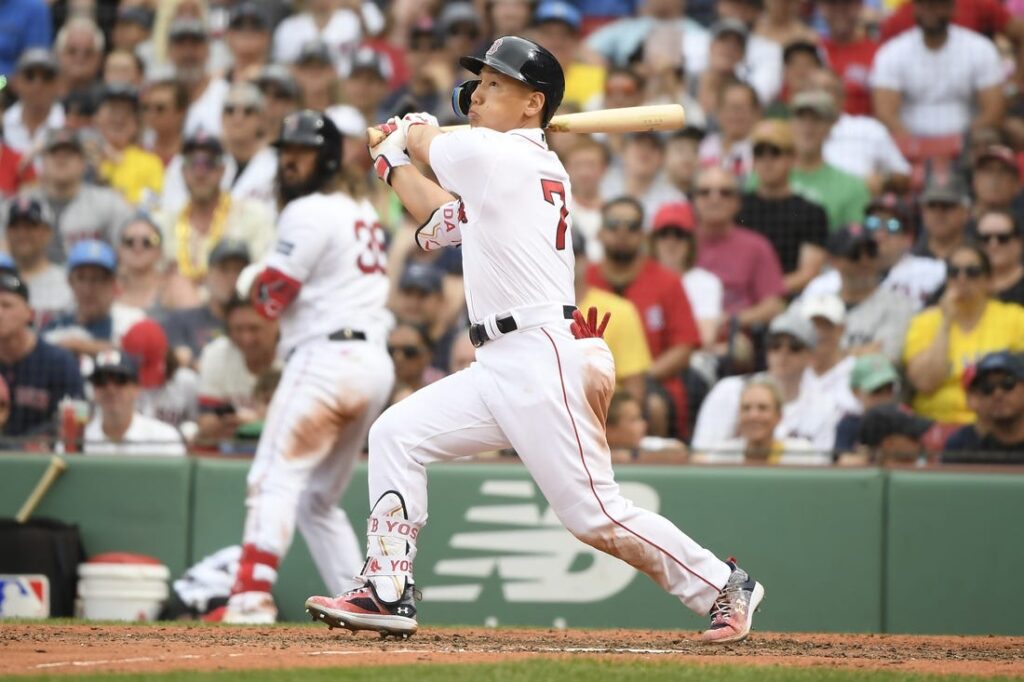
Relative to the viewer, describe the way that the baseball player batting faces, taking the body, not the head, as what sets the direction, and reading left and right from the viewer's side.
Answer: facing to the left of the viewer

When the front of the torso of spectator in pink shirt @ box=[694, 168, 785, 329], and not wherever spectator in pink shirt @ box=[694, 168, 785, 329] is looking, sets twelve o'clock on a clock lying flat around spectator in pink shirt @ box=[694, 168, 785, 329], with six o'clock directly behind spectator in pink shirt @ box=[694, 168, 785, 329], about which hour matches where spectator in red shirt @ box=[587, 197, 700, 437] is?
spectator in red shirt @ box=[587, 197, 700, 437] is roughly at 2 o'clock from spectator in pink shirt @ box=[694, 168, 785, 329].

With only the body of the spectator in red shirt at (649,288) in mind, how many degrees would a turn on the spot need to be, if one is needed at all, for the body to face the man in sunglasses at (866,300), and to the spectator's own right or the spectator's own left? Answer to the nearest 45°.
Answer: approximately 90° to the spectator's own left

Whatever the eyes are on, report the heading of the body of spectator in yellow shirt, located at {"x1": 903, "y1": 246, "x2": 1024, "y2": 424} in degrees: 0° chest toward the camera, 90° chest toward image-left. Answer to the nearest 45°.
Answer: approximately 0°
